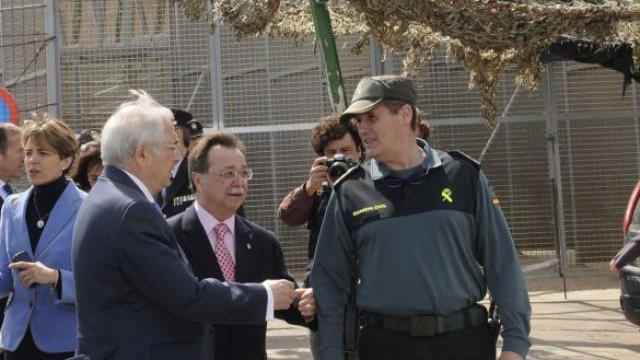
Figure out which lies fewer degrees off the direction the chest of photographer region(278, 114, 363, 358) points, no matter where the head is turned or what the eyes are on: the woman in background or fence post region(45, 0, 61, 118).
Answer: the woman in background

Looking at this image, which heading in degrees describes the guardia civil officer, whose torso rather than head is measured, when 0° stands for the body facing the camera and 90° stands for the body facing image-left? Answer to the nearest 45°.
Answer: approximately 0°

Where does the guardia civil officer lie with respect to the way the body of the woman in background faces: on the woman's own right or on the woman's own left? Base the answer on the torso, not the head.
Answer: on the woman's own left

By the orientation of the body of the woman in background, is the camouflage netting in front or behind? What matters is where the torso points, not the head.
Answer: behind

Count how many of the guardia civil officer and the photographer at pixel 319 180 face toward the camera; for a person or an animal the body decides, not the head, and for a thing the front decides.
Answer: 2

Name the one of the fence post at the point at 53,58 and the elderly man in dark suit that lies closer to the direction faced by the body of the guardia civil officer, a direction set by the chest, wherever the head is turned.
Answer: the elderly man in dark suit
